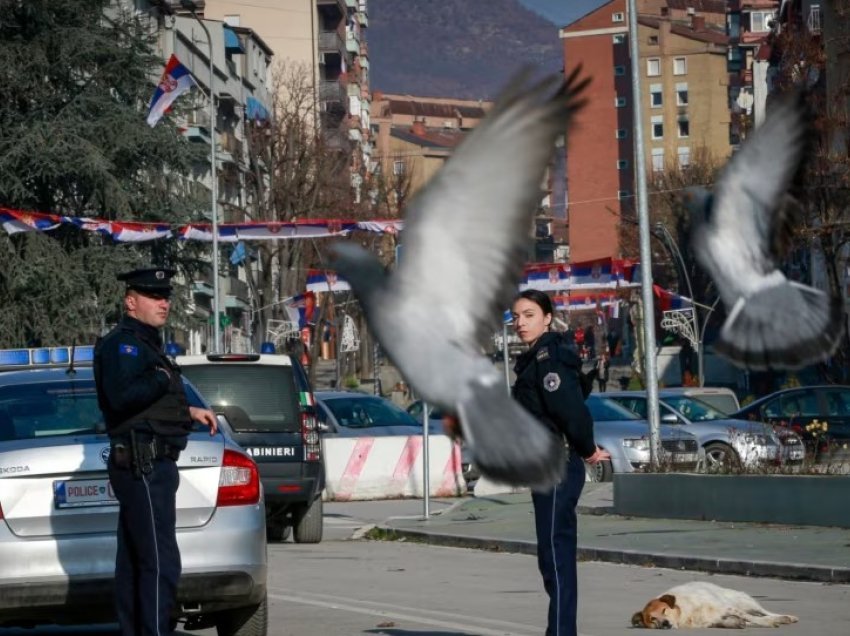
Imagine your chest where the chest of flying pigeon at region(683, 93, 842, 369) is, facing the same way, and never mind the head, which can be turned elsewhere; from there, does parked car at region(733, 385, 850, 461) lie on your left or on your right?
on your right

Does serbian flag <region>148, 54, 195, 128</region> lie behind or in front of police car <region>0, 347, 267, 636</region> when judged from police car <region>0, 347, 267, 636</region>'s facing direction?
in front

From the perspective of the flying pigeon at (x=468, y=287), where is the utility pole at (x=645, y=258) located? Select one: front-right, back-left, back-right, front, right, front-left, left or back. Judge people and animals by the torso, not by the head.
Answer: right

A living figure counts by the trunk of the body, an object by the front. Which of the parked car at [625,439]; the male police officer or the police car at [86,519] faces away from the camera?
the police car

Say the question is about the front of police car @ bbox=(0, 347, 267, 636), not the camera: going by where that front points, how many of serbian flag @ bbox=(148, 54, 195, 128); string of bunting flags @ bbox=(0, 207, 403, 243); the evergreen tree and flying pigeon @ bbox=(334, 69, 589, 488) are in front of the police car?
3

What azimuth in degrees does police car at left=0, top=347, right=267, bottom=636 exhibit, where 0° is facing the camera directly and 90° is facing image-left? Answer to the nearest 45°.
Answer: approximately 180°

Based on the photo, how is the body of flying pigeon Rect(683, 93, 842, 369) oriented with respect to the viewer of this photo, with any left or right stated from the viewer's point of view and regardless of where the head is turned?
facing away from the viewer and to the left of the viewer

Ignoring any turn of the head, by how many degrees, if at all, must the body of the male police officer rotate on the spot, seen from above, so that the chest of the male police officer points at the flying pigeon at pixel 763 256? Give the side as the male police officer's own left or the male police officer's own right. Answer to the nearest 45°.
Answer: approximately 45° to the male police officer's own right

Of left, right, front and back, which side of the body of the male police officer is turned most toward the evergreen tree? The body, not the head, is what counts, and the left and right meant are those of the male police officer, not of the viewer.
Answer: left

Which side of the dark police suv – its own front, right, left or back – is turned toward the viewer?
back

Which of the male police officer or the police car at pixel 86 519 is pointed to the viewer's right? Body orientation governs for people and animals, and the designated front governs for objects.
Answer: the male police officer

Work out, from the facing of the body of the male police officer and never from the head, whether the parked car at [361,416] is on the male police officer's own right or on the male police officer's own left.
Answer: on the male police officer's own left

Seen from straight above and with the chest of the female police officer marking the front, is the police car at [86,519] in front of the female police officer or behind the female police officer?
in front

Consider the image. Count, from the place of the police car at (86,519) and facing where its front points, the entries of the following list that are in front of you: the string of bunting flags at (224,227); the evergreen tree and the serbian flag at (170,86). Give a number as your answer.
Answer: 3
